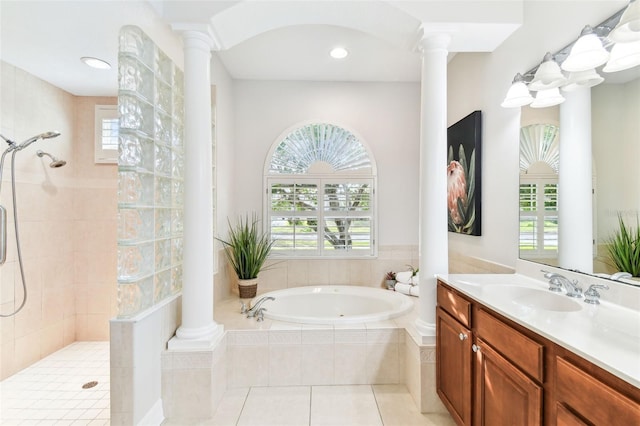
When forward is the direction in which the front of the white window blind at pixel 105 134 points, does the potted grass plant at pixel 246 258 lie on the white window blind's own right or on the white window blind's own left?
on the white window blind's own left

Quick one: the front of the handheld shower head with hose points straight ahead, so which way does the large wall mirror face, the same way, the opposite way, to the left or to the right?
the opposite way

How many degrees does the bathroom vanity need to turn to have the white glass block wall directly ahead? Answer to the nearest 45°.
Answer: approximately 45° to its right

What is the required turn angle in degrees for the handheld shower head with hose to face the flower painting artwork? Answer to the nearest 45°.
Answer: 0° — it already faces it

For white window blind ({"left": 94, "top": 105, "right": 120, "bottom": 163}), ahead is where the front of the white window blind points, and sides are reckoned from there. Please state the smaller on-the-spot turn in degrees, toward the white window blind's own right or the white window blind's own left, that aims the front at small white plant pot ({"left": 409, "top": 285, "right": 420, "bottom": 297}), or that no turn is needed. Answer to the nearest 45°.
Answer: approximately 45° to the white window blind's own left

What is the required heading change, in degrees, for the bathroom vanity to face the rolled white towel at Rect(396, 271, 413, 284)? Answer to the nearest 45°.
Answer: approximately 90° to its right

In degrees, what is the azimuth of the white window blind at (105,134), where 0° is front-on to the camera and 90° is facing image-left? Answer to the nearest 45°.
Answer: approximately 0°

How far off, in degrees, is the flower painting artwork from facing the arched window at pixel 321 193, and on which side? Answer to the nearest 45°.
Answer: approximately 45° to its right
